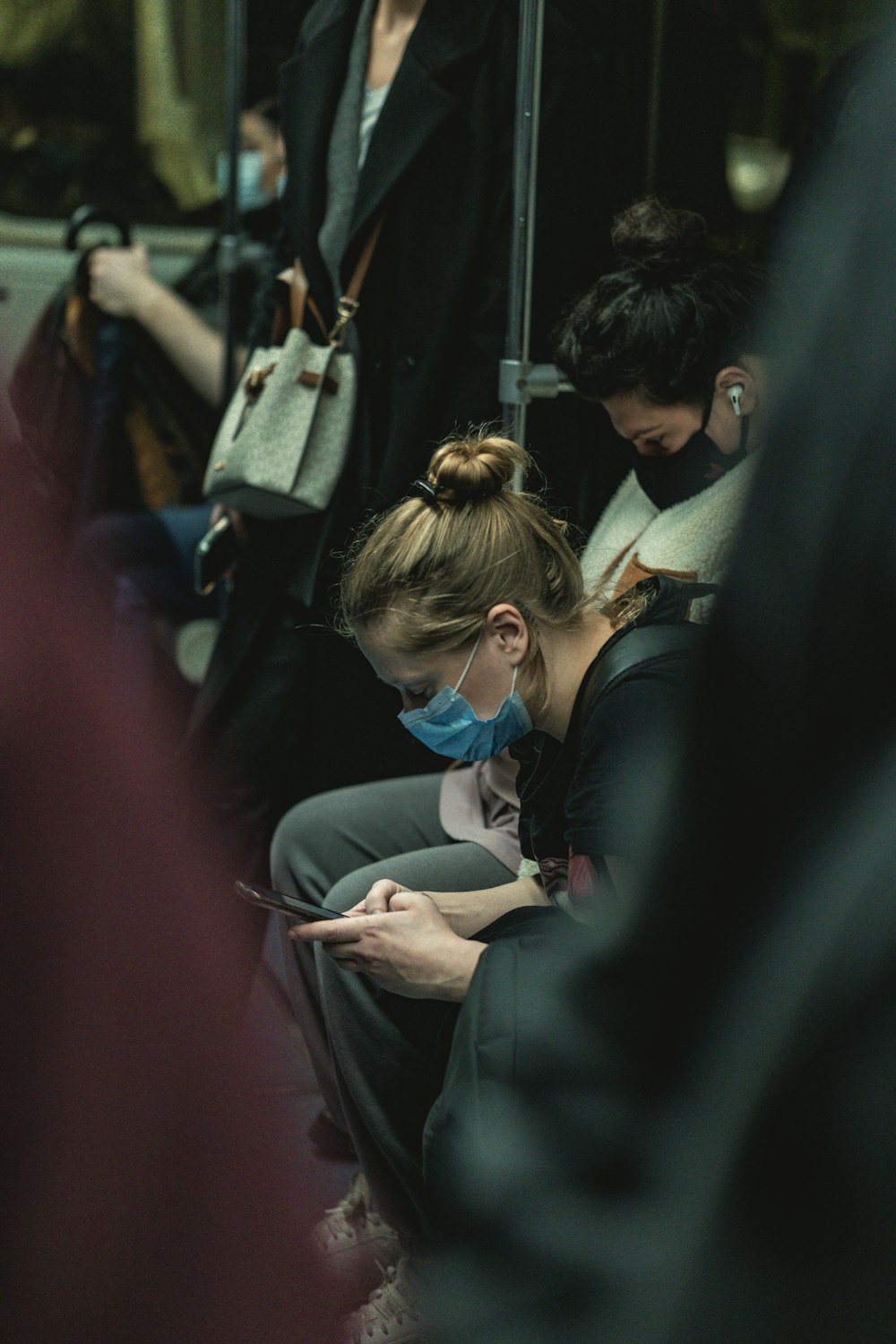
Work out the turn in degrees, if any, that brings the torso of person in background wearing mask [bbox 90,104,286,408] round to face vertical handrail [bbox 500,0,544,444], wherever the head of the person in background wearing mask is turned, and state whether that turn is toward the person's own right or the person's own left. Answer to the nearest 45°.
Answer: approximately 90° to the person's own left

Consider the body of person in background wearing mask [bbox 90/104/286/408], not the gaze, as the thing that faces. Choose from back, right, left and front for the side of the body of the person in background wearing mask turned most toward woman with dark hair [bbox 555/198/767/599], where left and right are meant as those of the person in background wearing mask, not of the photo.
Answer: left

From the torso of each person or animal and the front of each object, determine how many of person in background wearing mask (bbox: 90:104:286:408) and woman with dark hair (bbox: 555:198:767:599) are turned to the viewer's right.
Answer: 0

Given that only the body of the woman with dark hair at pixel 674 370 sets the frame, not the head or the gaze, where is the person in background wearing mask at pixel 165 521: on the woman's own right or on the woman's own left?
on the woman's own right

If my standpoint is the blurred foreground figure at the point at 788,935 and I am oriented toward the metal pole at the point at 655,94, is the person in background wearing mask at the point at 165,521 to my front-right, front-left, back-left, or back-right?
front-left

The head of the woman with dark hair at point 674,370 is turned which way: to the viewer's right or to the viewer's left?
to the viewer's left

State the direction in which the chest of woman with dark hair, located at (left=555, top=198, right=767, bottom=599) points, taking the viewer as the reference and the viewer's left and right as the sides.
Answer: facing the viewer and to the left of the viewer

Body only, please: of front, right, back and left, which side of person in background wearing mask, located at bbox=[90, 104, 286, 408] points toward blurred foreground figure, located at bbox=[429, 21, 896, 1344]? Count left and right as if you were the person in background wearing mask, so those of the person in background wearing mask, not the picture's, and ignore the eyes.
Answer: left

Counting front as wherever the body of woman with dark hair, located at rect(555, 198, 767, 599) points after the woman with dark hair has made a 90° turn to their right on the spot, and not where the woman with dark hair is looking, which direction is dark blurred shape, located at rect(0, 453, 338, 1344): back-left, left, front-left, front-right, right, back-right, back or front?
back-left

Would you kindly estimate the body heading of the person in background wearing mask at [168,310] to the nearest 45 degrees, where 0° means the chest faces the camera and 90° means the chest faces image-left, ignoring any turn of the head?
approximately 90°
